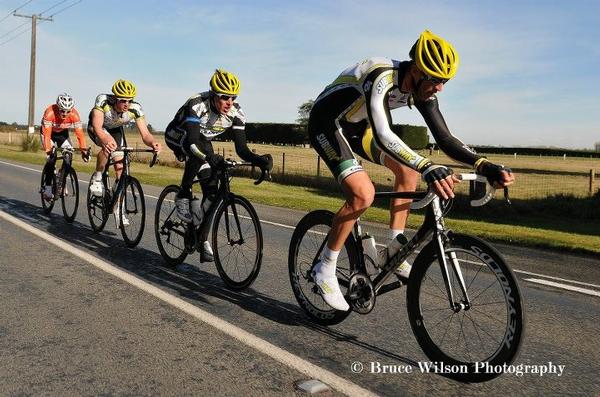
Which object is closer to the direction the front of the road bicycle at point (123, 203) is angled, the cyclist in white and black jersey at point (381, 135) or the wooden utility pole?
the cyclist in white and black jersey

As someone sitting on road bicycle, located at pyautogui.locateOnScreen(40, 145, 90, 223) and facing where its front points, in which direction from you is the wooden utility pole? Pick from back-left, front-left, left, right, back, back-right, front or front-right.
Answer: back-left

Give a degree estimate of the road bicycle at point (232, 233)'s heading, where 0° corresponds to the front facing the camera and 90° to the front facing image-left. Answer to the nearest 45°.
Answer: approximately 315°

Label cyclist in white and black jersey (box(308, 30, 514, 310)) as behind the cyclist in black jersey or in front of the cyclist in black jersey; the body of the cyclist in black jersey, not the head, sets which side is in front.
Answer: in front

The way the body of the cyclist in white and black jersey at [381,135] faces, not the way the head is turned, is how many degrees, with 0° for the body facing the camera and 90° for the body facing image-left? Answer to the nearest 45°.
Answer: approximately 315°

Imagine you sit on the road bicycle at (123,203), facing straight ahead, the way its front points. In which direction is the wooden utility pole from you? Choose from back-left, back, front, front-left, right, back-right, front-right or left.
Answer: back-left

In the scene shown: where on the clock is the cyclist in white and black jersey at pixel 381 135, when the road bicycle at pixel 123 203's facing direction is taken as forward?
The cyclist in white and black jersey is roughly at 1 o'clock from the road bicycle.

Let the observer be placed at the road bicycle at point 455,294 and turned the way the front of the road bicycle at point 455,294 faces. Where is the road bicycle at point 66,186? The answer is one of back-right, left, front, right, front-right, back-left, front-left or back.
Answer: back

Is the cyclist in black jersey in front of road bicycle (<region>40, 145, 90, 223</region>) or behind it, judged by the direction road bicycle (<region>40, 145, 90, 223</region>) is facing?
in front

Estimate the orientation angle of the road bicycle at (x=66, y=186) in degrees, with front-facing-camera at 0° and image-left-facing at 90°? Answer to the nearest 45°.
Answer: approximately 315°

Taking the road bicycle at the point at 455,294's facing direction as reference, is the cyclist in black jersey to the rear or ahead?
to the rear

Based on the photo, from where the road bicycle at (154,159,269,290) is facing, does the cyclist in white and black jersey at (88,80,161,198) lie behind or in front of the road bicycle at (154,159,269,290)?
behind
